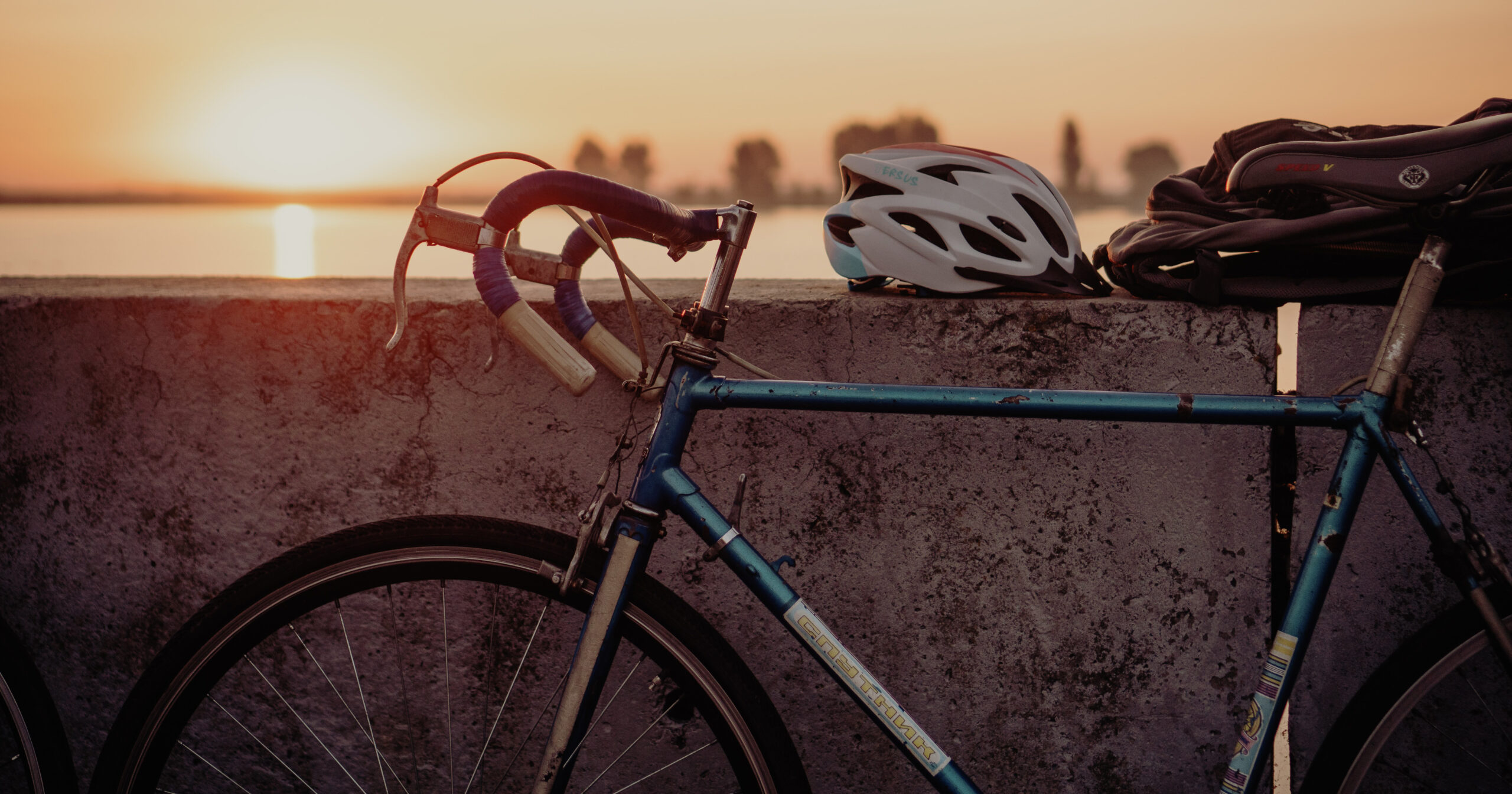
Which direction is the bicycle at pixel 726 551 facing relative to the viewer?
to the viewer's left
